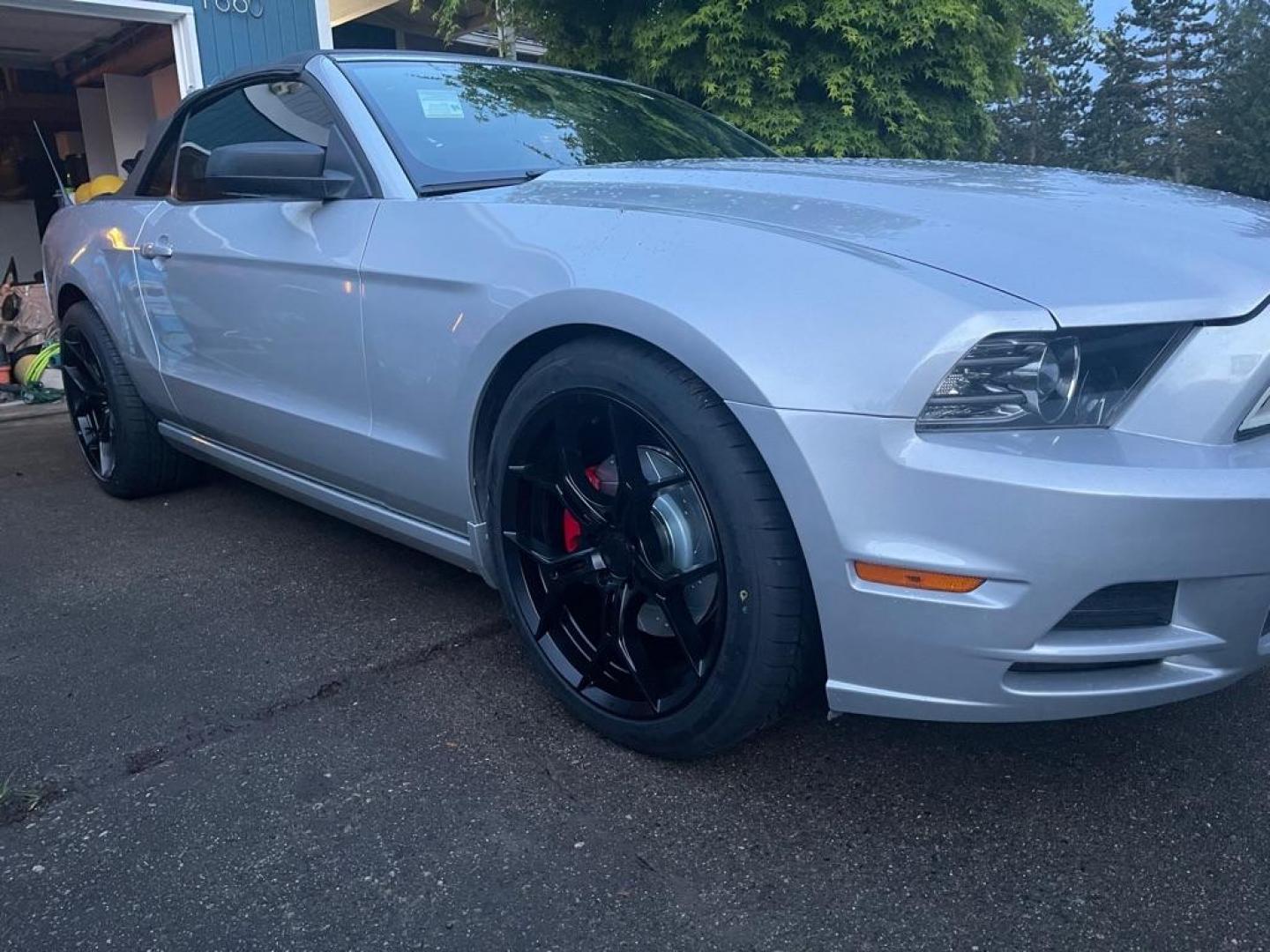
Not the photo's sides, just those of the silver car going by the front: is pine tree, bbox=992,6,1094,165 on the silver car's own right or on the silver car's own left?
on the silver car's own left

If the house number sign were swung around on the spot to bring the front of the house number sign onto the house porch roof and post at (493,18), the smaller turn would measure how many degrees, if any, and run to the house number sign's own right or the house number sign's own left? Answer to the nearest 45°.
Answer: approximately 90° to the house number sign's own left

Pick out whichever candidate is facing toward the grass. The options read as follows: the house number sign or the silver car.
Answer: the house number sign

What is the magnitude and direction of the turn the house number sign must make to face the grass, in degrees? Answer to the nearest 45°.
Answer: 0° — it already faces it

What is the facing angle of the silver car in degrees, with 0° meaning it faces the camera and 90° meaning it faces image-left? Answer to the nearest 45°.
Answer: approximately 315°

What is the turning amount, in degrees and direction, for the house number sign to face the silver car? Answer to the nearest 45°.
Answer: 0° — it already faces it

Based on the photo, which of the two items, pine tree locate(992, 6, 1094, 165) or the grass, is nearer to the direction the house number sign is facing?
the grass

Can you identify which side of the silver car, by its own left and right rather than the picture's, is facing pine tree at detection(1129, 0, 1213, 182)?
left

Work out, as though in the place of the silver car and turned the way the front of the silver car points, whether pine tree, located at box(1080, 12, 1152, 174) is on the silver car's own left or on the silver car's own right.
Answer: on the silver car's own left

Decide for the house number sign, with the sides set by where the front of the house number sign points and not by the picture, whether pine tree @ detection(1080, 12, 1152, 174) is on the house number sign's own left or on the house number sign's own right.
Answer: on the house number sign's own left
